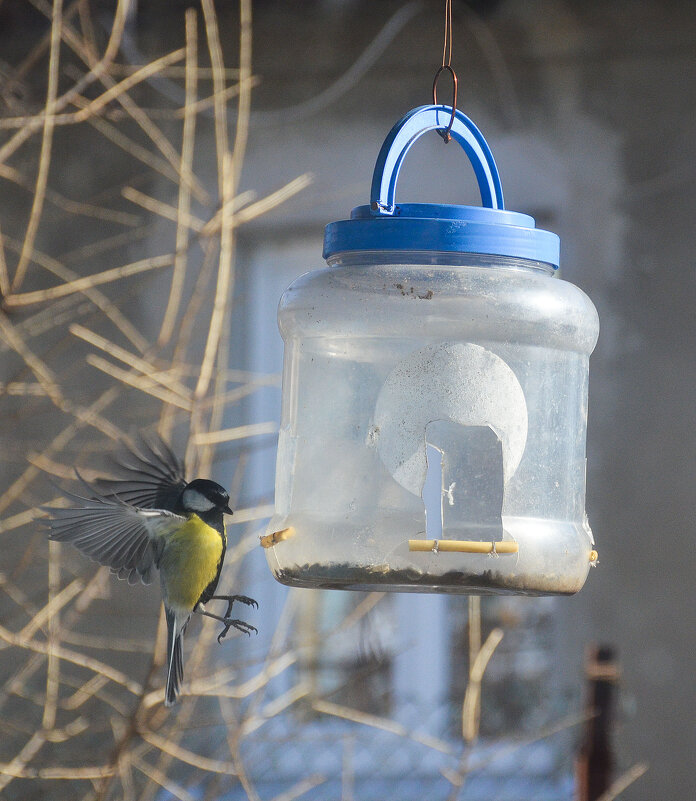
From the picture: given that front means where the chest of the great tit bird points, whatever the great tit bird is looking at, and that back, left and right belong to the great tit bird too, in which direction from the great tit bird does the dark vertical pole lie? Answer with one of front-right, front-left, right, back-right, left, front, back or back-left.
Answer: front-left

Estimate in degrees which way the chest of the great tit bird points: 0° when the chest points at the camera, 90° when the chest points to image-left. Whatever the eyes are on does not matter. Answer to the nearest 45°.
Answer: approximately 270°
